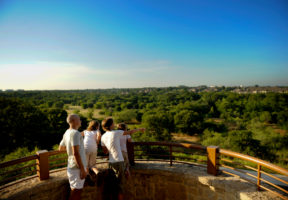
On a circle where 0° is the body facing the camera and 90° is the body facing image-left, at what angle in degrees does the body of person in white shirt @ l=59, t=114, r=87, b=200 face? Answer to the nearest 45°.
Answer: approximately 225°

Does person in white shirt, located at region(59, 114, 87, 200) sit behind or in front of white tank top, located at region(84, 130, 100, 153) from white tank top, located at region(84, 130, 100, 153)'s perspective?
behind

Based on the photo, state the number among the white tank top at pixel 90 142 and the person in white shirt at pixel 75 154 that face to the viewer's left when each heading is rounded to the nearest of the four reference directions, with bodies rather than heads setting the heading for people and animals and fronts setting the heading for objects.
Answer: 0

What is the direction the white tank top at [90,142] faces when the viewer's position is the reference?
facing away from the viewer

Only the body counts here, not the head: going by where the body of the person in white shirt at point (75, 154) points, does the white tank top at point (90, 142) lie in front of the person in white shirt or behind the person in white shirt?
in front
